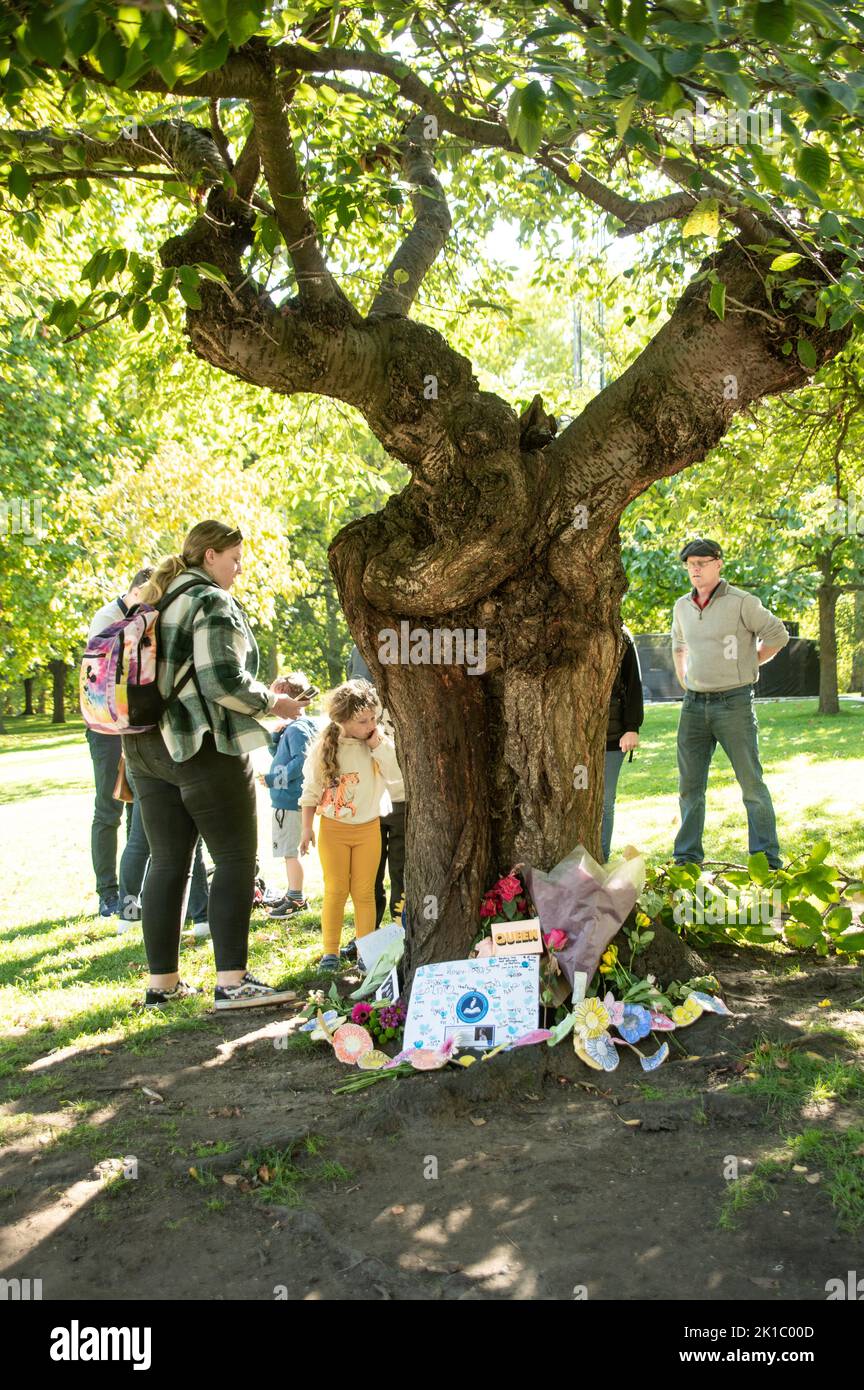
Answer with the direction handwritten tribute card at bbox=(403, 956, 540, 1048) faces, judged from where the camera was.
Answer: facing the viewer

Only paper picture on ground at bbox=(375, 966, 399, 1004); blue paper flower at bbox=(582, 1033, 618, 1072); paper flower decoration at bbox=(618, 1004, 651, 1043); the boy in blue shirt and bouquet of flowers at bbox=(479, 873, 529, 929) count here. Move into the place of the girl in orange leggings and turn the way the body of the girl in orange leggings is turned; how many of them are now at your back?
1

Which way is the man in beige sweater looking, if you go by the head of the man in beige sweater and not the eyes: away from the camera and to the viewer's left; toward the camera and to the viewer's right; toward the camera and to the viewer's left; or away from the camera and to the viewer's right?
toward the camera and to the viewer's left

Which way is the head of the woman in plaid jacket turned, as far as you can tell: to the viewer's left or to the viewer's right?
to the viewer's right

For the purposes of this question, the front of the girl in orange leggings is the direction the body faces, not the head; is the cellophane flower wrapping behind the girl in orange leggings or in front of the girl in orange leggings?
in front

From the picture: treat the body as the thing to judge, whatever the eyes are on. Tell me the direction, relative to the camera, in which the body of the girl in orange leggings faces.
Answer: toward the camera
